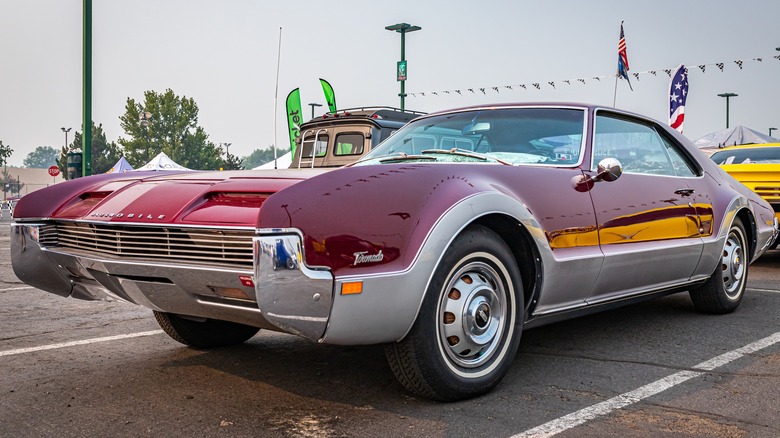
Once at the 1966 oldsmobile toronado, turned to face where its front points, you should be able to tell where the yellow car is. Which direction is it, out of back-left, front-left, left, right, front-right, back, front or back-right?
back

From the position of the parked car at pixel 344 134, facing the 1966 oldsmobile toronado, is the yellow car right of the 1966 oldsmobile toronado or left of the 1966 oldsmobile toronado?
left

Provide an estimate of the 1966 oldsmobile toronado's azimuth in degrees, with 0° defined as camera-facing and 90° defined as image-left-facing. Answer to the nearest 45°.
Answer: approximately 45°

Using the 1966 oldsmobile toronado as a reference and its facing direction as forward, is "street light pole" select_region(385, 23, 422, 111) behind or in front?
behind

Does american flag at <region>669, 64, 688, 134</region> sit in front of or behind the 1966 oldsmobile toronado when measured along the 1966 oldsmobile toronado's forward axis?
behind

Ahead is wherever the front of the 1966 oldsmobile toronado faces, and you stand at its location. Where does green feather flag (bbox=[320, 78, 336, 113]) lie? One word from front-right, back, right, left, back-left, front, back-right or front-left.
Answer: back-right
